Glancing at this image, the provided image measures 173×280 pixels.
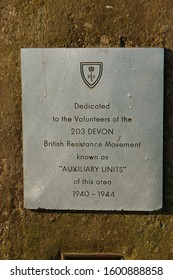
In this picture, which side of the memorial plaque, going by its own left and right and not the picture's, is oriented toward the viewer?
front
